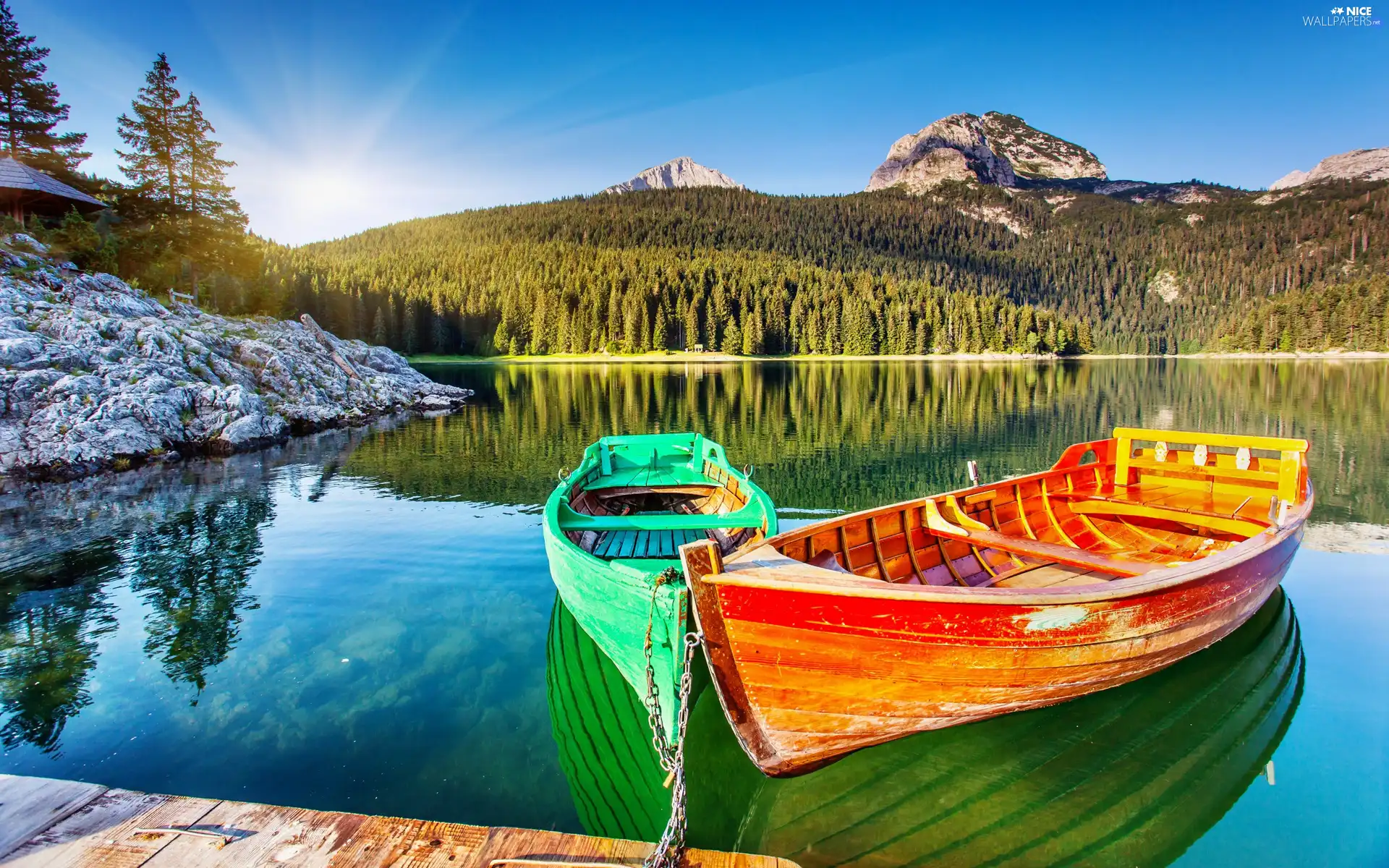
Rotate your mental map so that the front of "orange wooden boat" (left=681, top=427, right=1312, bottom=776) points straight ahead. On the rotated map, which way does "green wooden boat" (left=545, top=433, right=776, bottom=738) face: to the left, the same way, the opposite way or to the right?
to the left

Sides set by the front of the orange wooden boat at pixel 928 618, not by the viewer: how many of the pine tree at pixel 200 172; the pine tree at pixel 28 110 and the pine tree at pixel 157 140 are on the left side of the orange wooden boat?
0

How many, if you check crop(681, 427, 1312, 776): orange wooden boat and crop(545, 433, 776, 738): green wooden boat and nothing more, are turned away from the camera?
0

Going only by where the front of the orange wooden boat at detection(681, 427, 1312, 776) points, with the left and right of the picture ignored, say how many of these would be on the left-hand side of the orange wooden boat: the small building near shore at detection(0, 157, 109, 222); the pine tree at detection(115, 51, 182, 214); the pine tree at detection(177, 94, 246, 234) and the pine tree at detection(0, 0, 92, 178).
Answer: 0

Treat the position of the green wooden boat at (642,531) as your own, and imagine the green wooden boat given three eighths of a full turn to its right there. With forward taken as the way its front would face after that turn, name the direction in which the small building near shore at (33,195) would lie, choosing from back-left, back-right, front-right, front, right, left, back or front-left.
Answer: front

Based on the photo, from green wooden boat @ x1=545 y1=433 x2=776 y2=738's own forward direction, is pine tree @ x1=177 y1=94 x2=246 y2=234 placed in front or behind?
behind

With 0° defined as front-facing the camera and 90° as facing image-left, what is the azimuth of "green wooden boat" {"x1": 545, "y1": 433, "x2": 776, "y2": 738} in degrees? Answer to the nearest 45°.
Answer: approximately 0°

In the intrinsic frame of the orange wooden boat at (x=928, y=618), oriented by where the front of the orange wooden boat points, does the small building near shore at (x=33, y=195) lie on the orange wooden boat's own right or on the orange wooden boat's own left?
on the orange wooden boat's own right

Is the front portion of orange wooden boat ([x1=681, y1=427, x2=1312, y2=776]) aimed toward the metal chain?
yes

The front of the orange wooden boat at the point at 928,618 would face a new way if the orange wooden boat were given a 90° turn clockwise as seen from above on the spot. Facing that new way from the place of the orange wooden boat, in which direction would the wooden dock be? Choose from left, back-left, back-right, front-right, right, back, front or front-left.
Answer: left
